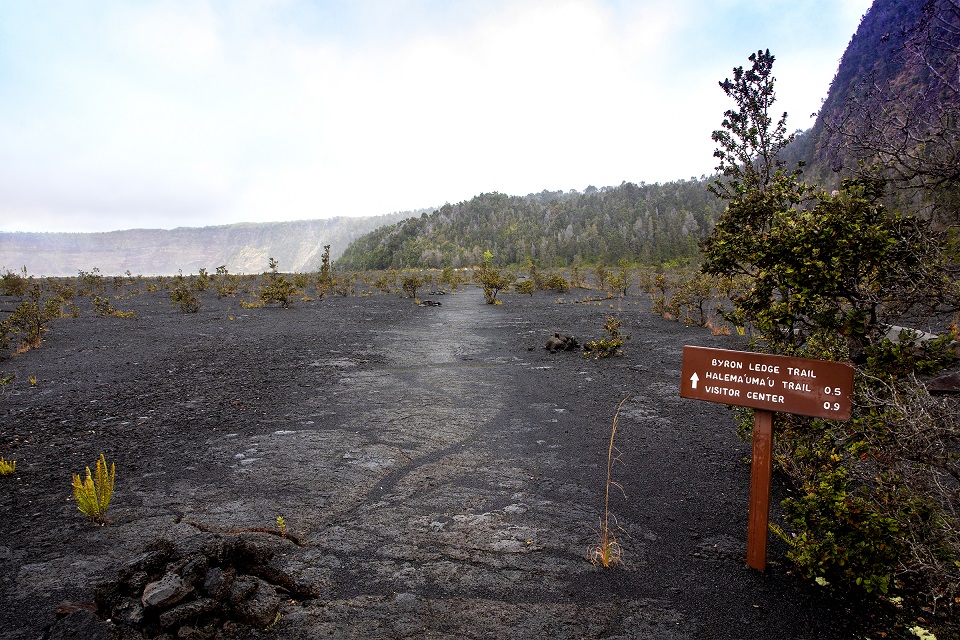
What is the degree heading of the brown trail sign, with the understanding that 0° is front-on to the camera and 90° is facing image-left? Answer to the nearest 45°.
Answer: approximately 0°

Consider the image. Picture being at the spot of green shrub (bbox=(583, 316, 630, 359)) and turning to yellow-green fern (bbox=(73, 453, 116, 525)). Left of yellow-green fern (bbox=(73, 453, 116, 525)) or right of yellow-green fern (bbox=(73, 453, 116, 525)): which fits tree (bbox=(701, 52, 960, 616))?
left

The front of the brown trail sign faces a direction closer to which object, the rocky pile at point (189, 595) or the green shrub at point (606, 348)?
the rocky pile

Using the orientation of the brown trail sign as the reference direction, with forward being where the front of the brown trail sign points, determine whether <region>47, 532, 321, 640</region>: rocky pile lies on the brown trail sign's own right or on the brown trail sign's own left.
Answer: on the brown trail sign's own right

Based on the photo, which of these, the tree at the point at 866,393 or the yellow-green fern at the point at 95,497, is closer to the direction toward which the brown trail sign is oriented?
the yellow-green fern

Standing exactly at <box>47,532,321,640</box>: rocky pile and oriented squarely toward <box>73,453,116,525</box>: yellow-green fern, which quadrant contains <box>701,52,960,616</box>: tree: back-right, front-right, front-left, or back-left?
back-right

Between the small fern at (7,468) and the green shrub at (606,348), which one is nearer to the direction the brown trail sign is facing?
the small fern

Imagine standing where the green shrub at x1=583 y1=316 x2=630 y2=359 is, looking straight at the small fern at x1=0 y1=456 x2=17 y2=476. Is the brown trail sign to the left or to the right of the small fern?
left

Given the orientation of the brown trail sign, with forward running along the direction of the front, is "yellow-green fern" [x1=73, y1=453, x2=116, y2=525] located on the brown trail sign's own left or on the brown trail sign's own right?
on the brown trail sign's own right

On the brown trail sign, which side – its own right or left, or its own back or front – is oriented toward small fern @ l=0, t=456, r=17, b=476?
right
